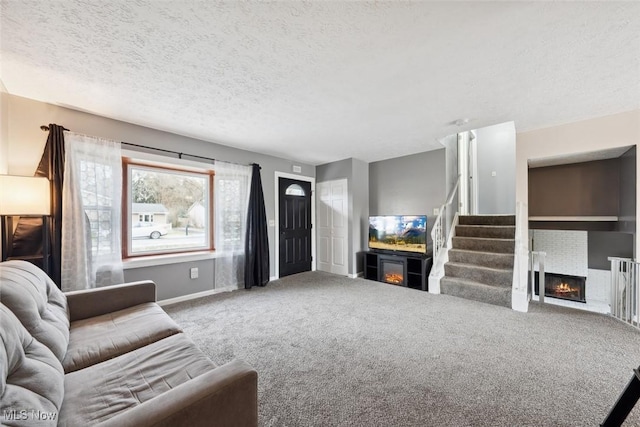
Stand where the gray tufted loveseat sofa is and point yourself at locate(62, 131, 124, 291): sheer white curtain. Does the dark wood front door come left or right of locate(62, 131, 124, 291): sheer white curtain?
right

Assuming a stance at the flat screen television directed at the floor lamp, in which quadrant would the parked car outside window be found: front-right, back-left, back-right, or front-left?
front-right

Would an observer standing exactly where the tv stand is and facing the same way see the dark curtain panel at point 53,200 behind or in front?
in front

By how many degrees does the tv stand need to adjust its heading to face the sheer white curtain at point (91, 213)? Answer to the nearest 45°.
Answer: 0° — it already faces it

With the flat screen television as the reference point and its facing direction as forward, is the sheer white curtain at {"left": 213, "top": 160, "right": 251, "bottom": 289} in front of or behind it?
in front

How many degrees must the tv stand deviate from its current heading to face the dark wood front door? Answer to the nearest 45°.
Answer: approximately 45° to its right

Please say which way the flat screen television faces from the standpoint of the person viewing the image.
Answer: facing the viewer and to the left of the viewer

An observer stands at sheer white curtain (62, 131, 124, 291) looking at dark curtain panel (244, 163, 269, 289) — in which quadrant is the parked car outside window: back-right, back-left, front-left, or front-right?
front-left

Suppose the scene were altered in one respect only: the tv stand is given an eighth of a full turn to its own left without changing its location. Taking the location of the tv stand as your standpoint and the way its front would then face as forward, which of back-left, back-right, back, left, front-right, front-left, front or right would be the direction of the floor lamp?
front-right

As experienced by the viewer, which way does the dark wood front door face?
facing the viewer and to the right of the viewer

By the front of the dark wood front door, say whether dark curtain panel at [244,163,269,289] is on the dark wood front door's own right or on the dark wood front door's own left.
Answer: on the dark wood front door's own right

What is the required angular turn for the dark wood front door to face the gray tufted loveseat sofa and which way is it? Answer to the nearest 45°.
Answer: approximately 45° to its right

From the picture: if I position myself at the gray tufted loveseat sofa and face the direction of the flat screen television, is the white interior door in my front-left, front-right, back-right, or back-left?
front-left
